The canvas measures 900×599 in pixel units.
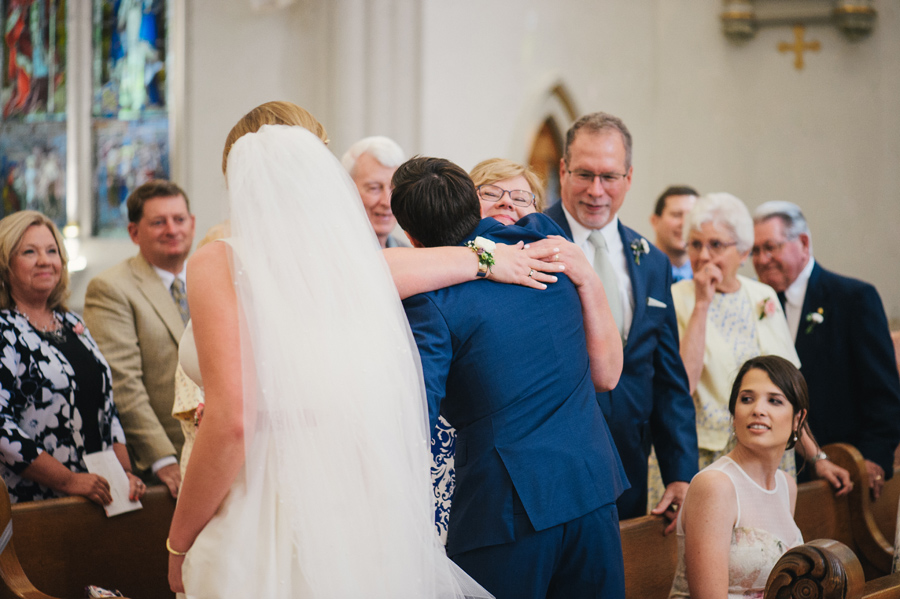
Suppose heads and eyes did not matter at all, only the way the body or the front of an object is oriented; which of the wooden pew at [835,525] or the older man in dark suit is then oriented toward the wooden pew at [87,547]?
the older man in dark suit

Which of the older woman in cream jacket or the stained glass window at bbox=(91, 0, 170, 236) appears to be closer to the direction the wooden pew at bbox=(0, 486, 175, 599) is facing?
the older woman in cream jacket

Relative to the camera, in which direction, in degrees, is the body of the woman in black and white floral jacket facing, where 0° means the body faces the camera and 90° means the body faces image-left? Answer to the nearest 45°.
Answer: approximately 315°

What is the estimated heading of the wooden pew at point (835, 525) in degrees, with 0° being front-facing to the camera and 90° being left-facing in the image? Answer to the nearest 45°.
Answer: approximately 315°

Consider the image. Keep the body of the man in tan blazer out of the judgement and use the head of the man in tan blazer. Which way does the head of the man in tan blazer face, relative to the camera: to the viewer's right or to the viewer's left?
to the viewer's right

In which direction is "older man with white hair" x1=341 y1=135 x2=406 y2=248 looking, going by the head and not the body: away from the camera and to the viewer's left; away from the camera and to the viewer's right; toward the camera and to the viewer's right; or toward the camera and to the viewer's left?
toward the camera and to the viewer's right

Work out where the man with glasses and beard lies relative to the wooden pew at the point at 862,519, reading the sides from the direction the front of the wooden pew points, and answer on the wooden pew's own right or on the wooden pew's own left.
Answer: on the wooden pew's own right

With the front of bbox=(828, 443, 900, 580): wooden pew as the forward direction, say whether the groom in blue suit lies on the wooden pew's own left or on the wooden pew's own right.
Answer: on the wooden pew's own right

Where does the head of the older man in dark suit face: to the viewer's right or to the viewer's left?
to the viewer's left

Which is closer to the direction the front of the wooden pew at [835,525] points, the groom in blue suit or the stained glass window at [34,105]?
the groom in blue suit

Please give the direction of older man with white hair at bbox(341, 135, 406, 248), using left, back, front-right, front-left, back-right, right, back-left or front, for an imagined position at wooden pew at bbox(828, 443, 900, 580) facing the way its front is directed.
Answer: back-right
